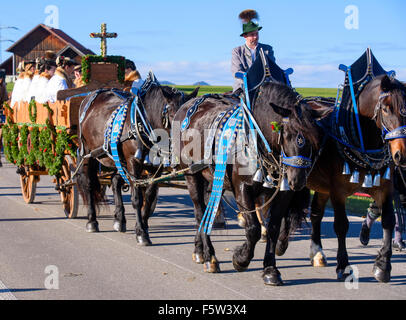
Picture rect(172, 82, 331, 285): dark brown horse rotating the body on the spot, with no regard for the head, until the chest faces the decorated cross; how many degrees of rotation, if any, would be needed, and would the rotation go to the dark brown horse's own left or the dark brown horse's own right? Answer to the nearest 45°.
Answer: approximately 180°

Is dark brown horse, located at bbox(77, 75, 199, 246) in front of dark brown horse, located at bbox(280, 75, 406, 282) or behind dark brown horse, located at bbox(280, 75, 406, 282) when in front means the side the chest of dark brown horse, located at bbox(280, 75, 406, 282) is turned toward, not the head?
behind

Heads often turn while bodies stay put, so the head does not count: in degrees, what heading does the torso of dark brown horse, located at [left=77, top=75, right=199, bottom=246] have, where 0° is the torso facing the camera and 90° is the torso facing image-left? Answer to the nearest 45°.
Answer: approximately 315°

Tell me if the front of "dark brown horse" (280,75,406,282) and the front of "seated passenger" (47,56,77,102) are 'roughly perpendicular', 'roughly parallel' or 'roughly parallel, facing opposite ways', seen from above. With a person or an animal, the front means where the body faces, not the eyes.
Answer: roughly perpendicular

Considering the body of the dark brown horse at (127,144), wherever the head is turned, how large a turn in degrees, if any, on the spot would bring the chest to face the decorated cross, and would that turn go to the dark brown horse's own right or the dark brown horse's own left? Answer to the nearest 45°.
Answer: approximately 135° to the dark brown horse's own left

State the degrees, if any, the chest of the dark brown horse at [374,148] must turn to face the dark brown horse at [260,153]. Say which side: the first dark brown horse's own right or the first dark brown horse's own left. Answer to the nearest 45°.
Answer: approximately 135° to the first dark brown horse's own right

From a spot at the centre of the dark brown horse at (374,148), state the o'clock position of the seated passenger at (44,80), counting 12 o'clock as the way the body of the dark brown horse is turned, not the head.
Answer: The seated passenger is roughly at 6 o'clock from the dark brown horse.
